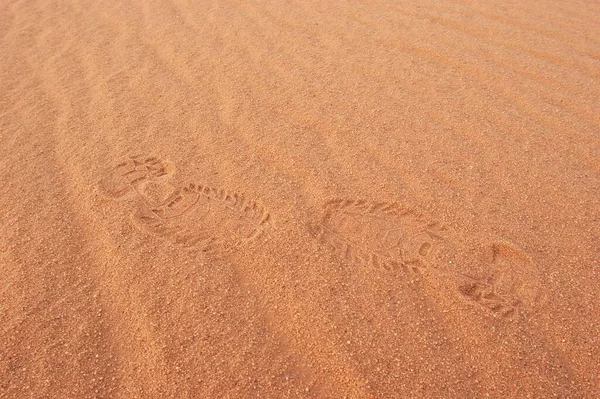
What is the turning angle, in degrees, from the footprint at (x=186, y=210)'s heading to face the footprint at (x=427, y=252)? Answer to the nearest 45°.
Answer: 0° — it already faces it
